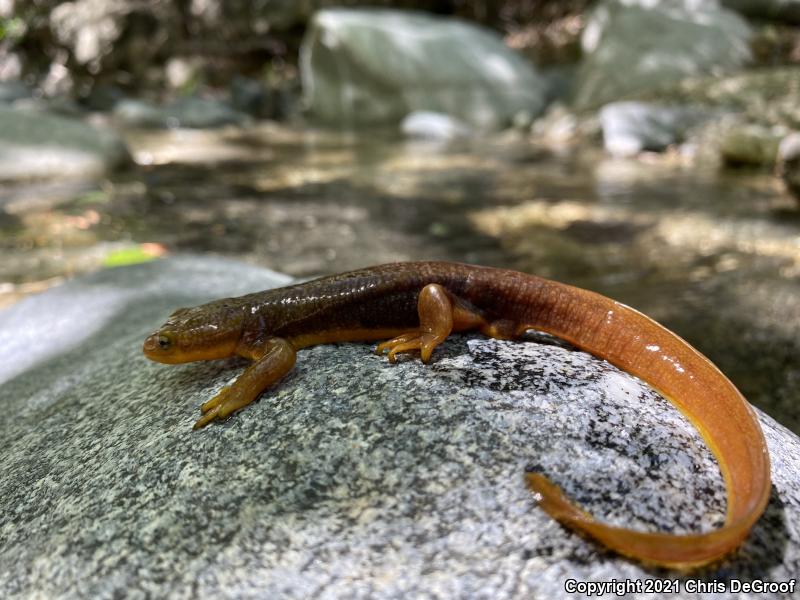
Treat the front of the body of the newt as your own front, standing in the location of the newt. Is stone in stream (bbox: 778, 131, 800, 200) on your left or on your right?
on your right

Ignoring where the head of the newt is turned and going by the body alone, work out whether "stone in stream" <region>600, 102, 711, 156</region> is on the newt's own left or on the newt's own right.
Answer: on the newt's own right

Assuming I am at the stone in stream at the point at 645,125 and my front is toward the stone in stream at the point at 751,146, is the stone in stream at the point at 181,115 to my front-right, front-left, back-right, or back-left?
back-right

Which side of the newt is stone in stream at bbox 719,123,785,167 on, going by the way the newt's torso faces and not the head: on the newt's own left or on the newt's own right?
on the newt's own right

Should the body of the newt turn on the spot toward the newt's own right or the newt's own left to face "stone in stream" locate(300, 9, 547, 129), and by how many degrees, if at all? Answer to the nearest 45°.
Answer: approximately 90° to the newt's own right

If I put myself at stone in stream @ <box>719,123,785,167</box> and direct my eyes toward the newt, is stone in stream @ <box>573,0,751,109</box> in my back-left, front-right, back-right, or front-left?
back-right

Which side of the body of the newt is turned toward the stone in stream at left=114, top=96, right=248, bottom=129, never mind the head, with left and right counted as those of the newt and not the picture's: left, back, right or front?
right

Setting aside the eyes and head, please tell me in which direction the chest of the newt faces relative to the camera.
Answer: to the viewer's left

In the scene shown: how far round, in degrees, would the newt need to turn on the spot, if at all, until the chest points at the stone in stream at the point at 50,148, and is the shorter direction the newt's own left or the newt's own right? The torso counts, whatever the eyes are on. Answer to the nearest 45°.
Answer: approximately 45° to the newt's own right

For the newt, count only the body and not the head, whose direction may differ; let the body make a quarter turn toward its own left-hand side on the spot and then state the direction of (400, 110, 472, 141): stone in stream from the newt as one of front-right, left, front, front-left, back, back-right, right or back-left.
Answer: back
